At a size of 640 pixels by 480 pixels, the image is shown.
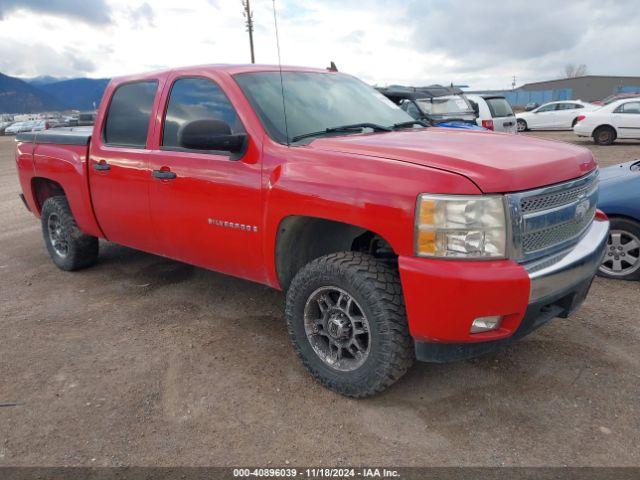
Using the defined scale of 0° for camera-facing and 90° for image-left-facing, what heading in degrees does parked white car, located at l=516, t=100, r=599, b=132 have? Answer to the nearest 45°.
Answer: approximately 90°

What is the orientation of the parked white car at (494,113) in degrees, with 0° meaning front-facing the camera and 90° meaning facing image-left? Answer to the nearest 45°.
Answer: approximately 135°

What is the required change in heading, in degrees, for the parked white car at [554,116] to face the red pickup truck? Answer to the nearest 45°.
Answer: approximately 90° to its left

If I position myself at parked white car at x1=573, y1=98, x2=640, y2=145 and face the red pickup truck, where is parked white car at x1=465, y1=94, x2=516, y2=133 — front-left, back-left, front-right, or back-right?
front-right

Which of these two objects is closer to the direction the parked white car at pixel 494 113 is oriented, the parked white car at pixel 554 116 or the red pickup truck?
the parked white car

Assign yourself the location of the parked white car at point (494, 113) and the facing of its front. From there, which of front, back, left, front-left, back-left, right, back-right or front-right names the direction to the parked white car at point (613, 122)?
right

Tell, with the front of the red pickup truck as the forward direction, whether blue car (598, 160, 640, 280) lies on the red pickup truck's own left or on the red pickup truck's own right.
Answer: on the red pickup truck's own left
